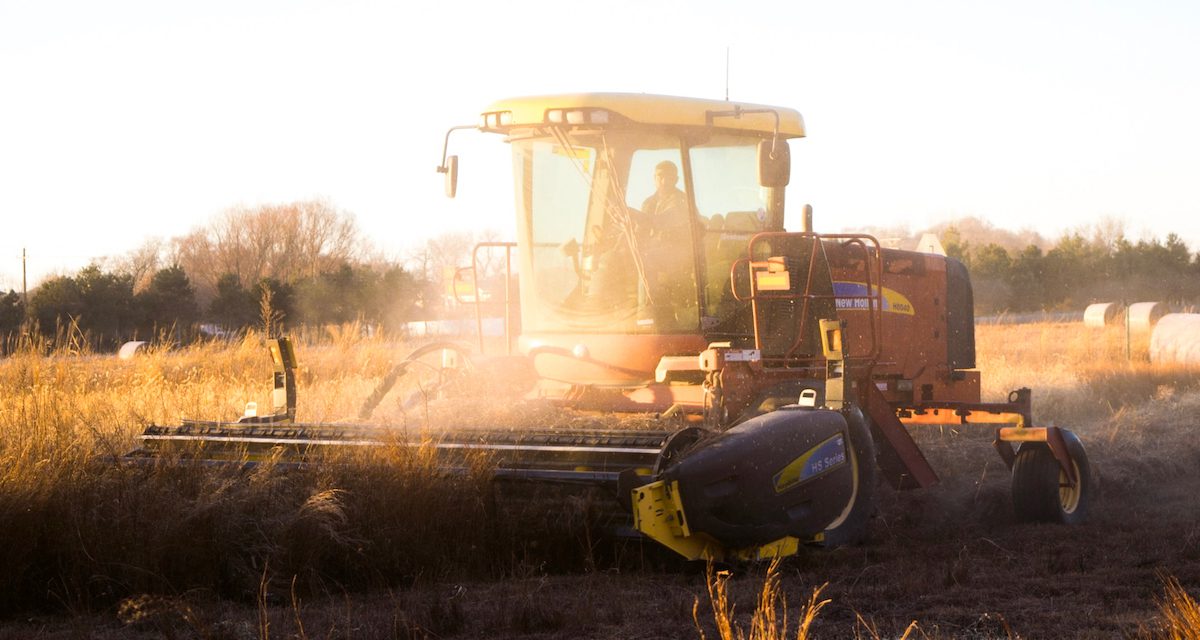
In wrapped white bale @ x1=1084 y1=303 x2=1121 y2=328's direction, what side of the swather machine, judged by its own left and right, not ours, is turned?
back

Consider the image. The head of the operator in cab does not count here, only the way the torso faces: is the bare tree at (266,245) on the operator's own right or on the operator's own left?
on the operator's own right

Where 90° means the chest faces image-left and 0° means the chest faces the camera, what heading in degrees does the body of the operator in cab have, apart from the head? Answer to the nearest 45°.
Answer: approximately 45°

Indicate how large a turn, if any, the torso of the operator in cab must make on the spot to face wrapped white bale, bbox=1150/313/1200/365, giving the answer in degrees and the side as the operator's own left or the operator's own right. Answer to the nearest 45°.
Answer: approximately 180°

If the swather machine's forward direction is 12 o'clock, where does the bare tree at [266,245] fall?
The bare tree is roughly at 4 o'clock from the swather machine.

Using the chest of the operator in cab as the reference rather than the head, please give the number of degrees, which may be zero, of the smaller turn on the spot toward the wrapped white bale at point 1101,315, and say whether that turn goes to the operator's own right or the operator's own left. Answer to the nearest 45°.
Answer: approximately 180°

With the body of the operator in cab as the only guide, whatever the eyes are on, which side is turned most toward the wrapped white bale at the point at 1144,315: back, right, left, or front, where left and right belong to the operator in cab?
back
